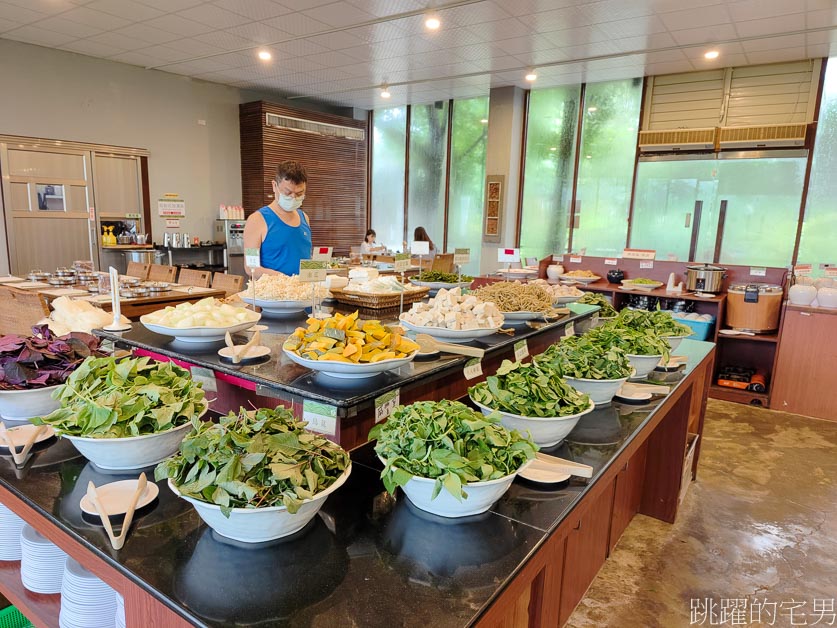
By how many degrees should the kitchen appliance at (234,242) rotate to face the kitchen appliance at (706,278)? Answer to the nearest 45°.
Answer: approximately 45° to its left

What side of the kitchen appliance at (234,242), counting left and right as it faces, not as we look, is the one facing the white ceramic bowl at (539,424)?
front

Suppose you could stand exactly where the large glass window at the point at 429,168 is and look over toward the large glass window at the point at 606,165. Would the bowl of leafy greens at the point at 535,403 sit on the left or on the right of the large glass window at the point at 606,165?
right

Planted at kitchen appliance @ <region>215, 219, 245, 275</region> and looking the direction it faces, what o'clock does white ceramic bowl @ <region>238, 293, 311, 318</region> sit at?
The white ceramic bowl is roughly at 12 o'clock from the kitchen appliance.

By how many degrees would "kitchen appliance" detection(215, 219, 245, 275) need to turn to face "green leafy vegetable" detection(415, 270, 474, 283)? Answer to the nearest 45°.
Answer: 0° — it already faces it

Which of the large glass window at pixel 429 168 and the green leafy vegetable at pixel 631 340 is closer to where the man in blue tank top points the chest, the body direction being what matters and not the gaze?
the green leafy vegetable

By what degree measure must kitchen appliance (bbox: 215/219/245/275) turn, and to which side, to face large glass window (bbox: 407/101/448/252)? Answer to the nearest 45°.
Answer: approximately 90° to its left

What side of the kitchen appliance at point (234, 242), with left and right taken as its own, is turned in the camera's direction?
front

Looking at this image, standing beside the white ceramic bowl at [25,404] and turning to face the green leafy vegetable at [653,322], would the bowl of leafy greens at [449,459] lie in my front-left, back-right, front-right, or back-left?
front-right

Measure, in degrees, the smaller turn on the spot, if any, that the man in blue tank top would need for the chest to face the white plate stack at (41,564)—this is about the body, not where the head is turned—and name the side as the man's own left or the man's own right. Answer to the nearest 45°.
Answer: approximately 45° to the man's own right

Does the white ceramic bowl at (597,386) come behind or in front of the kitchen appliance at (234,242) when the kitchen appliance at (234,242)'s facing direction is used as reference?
in front

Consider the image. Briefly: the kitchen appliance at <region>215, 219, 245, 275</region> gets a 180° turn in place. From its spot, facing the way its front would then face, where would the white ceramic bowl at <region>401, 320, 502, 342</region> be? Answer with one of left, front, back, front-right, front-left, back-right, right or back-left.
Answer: back

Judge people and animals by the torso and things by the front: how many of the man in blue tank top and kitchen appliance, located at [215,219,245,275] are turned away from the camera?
0

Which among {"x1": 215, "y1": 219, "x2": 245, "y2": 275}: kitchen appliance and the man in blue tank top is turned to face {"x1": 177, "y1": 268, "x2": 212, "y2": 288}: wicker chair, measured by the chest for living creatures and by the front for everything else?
the kitchen appliance

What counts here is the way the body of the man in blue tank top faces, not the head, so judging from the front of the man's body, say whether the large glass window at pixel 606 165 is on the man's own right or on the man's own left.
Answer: on the man's own left

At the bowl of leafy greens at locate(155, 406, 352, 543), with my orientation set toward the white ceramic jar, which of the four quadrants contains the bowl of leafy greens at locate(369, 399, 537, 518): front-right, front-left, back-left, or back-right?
front-right

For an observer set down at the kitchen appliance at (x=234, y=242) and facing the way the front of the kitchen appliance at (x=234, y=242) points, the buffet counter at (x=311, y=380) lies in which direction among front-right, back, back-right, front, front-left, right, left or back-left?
front

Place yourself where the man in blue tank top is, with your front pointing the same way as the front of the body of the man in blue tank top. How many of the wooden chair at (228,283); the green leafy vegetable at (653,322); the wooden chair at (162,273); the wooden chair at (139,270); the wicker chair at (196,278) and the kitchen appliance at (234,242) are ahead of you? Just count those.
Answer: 1

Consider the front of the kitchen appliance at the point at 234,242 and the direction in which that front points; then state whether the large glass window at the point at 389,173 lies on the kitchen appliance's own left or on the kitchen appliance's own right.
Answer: on the kitchen appliance's own left

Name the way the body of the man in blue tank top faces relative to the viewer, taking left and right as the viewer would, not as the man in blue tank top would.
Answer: facing the viewer and to the right of the viewer

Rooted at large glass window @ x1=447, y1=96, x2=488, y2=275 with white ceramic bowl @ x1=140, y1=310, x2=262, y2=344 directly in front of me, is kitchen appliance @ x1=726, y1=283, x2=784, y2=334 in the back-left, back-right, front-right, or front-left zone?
front-left
